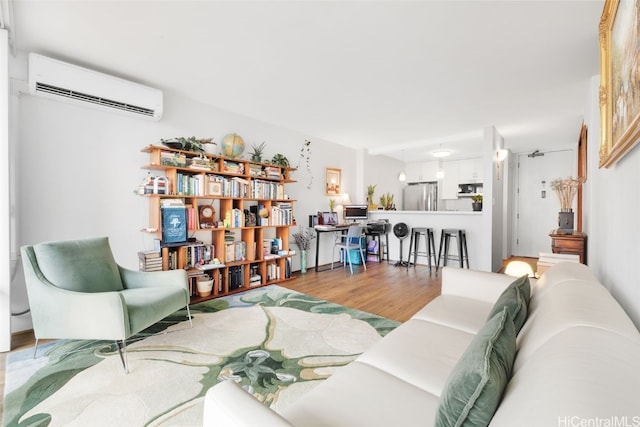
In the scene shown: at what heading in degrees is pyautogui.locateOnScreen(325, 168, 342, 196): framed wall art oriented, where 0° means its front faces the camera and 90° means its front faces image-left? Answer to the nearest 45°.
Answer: approximately 315°

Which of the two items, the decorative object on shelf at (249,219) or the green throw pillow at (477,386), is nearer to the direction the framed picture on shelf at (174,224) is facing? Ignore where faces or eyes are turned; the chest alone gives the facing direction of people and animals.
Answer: the green throw pillow

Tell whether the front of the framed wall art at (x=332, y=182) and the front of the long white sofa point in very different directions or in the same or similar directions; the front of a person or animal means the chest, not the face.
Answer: very different directions

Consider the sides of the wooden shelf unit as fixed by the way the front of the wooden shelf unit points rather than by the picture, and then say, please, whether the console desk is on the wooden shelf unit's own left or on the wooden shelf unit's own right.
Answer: on the wooden shelf unit's own left

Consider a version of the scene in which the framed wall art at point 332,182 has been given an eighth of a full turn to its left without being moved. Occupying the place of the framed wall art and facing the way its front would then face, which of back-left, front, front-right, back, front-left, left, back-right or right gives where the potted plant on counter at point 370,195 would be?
front-left

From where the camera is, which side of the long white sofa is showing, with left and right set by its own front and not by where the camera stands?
left

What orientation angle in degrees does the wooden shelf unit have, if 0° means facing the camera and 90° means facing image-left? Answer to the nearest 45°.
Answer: approximately 315°

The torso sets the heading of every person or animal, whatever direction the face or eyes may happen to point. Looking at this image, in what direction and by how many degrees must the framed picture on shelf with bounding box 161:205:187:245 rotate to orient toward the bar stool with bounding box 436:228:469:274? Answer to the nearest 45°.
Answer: approximately 45° to its left

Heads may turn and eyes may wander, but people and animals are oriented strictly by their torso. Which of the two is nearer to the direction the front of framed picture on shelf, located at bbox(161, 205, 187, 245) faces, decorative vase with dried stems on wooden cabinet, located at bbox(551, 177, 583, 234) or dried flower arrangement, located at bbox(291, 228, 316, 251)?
the decorative vase with dried stems on wooden cabinet

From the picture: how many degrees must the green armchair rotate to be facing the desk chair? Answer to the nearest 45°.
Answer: approximately 45° to its left
